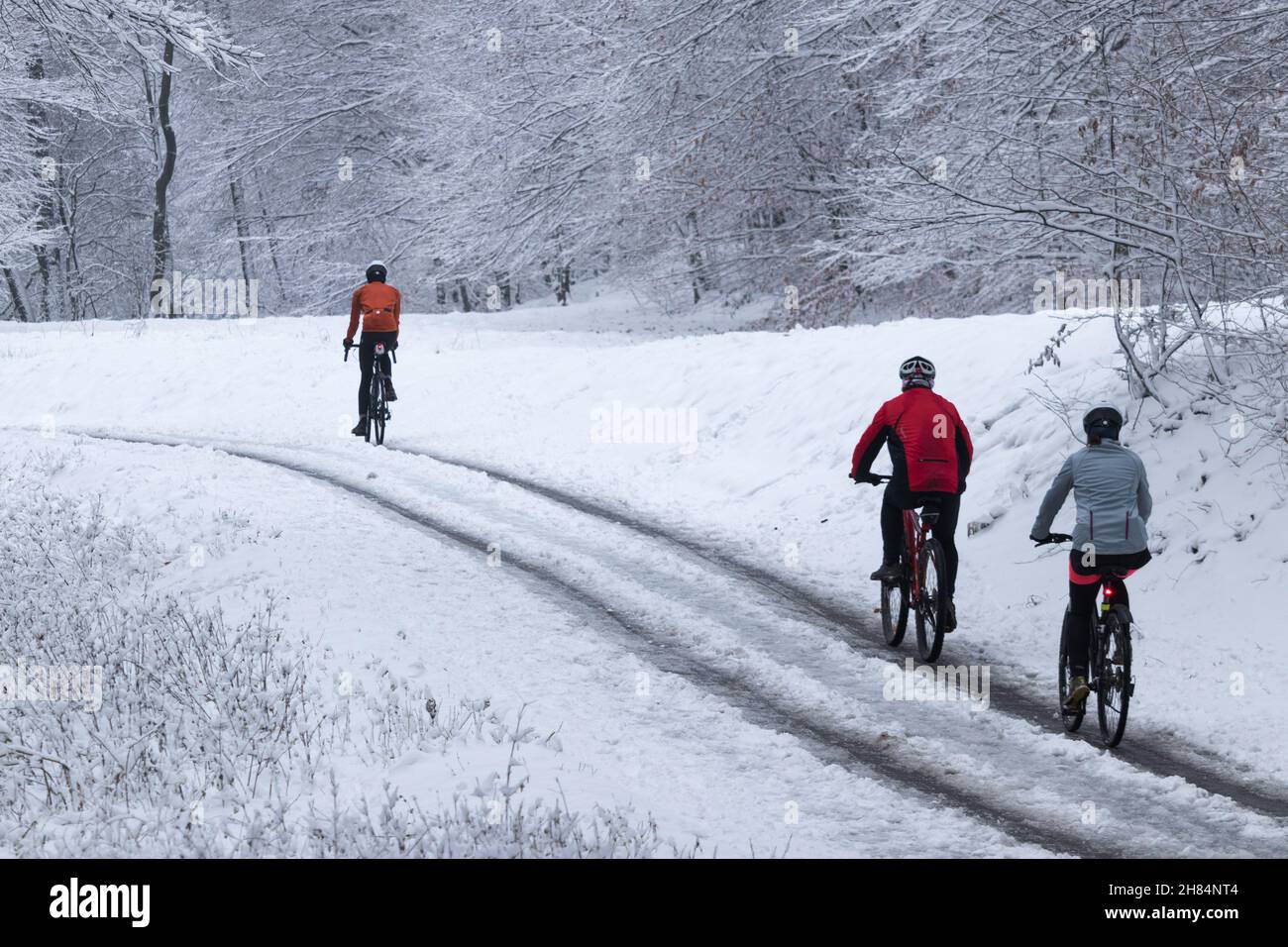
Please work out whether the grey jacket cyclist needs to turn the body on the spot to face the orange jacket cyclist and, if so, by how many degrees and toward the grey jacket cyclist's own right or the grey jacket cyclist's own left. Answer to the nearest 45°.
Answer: approximately 45° to the grey jacket cyclist's own left

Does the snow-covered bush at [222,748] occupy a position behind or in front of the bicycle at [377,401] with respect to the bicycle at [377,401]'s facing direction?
behind

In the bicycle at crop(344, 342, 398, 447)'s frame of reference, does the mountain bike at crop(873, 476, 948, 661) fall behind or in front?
behind

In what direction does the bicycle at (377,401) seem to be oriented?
away from the camera

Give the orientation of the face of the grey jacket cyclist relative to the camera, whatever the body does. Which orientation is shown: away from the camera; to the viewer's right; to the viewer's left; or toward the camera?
away from the camera

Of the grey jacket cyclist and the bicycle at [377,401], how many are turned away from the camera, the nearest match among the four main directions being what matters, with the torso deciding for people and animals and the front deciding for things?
2

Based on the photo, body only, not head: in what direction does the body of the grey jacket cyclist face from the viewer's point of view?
away from the camera

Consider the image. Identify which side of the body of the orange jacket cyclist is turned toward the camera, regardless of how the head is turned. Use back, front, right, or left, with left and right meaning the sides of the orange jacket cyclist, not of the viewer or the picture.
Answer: back

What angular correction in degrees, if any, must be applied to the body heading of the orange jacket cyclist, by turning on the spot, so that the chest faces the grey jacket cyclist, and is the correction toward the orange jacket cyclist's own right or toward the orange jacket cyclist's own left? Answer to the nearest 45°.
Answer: approximately 180°

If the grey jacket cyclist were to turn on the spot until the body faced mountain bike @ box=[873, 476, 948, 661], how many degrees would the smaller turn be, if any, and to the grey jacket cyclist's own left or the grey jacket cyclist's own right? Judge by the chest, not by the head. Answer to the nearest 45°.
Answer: approximately 45° to the grey jacket cyclist's own left

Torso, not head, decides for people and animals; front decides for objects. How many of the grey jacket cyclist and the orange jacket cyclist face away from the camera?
2

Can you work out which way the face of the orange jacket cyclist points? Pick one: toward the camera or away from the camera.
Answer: away from the camera
